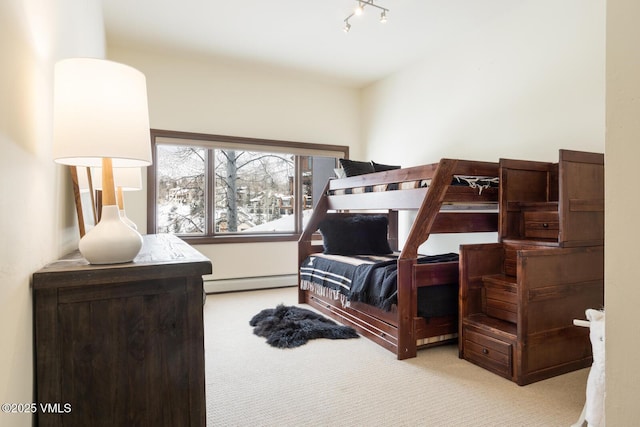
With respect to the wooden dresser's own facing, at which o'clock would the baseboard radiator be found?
The baseboard radiator is roughly at 10 o'clock from the wooden dresser.

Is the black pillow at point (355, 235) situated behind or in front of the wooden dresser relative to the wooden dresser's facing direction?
in front

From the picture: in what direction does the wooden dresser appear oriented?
to the viewer's right

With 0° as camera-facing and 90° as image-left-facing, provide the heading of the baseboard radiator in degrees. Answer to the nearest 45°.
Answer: approximately 0°

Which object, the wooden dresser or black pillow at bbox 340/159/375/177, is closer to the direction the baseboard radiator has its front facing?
the wooden dresser

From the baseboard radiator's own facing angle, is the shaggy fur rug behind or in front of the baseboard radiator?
in front

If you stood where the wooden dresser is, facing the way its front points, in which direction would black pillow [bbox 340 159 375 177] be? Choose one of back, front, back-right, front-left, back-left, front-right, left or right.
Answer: front-left

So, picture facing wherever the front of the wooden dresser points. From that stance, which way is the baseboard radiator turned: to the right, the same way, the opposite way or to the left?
to the right
